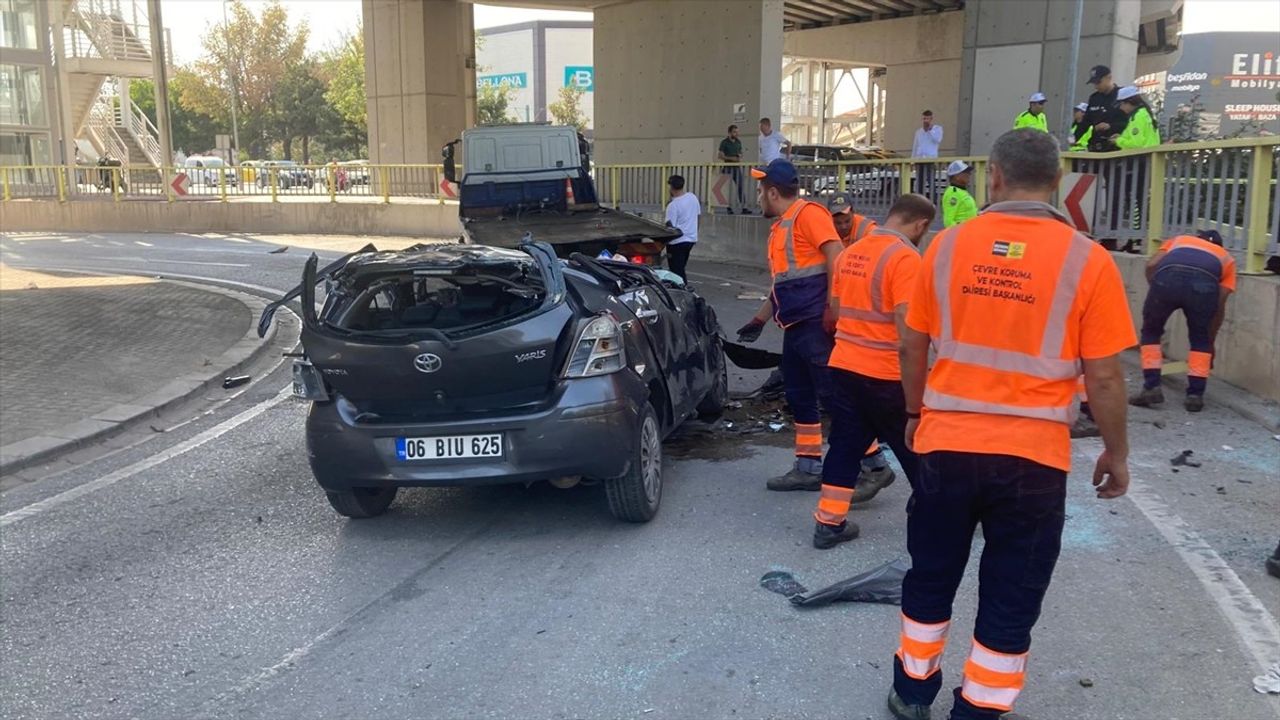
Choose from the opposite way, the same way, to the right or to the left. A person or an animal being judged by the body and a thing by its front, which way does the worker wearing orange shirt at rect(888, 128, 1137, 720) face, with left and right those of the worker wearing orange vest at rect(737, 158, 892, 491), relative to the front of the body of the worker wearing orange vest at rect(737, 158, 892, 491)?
to the right

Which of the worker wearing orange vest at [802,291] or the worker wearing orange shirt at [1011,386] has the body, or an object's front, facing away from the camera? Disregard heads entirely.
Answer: the worker wearing orange shirt at [1011,386]

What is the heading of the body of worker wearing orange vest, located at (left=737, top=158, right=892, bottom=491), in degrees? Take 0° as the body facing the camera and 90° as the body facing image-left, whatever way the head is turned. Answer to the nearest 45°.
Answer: approximately 90°

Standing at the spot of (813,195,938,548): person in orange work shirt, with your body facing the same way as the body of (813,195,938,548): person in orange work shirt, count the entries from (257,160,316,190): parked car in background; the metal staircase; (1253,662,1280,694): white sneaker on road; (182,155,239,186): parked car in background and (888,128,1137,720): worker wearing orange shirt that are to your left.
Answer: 3

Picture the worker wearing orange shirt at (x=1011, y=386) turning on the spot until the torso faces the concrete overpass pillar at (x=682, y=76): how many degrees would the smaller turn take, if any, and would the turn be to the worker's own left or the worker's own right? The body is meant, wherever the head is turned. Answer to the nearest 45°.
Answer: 0° — they already face it

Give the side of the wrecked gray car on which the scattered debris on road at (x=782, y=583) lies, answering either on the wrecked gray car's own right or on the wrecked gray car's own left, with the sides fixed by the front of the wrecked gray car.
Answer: on the wrecked gray car's own right

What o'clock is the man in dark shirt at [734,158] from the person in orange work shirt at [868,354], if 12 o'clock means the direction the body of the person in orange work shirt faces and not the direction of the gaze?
The man in dark shirt is roughly at 10 o'clock from the person in orange work shirt.

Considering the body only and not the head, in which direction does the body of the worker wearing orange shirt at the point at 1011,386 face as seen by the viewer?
away from the camera

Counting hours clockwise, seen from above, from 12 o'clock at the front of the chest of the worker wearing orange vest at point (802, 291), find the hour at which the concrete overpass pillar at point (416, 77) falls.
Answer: The concrete overpass pillar is roughly at 2 o'clock from the worker wearing orange vest.

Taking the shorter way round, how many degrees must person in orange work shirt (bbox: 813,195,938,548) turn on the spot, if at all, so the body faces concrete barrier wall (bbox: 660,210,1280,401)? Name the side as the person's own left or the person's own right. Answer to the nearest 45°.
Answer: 0° — they already face it

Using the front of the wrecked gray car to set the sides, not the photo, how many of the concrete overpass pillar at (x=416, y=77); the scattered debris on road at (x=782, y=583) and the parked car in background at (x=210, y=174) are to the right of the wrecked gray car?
1

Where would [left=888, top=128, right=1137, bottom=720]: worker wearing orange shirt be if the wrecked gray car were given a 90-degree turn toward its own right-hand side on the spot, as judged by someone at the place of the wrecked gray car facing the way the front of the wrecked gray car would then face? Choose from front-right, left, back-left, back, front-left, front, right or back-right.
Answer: front

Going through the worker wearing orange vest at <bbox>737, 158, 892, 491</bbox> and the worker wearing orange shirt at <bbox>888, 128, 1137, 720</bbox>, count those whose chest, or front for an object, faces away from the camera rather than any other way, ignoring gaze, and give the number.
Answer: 1

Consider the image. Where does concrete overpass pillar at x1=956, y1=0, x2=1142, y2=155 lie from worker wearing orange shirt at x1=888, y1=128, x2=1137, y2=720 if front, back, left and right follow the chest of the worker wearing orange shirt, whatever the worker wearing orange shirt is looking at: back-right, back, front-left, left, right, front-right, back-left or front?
front

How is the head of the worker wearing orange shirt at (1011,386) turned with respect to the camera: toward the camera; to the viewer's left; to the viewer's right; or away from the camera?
away from the camera

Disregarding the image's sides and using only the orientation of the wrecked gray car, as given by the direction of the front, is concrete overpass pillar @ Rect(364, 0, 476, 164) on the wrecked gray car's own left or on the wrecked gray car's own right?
on the wrecked gray car's own left

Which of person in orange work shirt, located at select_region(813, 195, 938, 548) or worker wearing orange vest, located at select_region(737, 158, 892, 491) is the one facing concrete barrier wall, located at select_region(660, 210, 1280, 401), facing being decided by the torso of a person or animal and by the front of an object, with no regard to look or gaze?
person in orange work shirt, located at select_region(813, 195, 938, 548)

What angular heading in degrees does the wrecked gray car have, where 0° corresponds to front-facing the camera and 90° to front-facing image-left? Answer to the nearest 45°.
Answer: approximately 225°

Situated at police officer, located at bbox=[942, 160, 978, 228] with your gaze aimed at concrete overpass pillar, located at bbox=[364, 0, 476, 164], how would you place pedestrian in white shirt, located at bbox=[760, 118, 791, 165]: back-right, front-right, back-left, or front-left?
front-right

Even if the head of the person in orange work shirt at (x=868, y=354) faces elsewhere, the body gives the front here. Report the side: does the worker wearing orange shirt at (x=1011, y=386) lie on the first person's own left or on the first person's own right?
on the first person's own right
